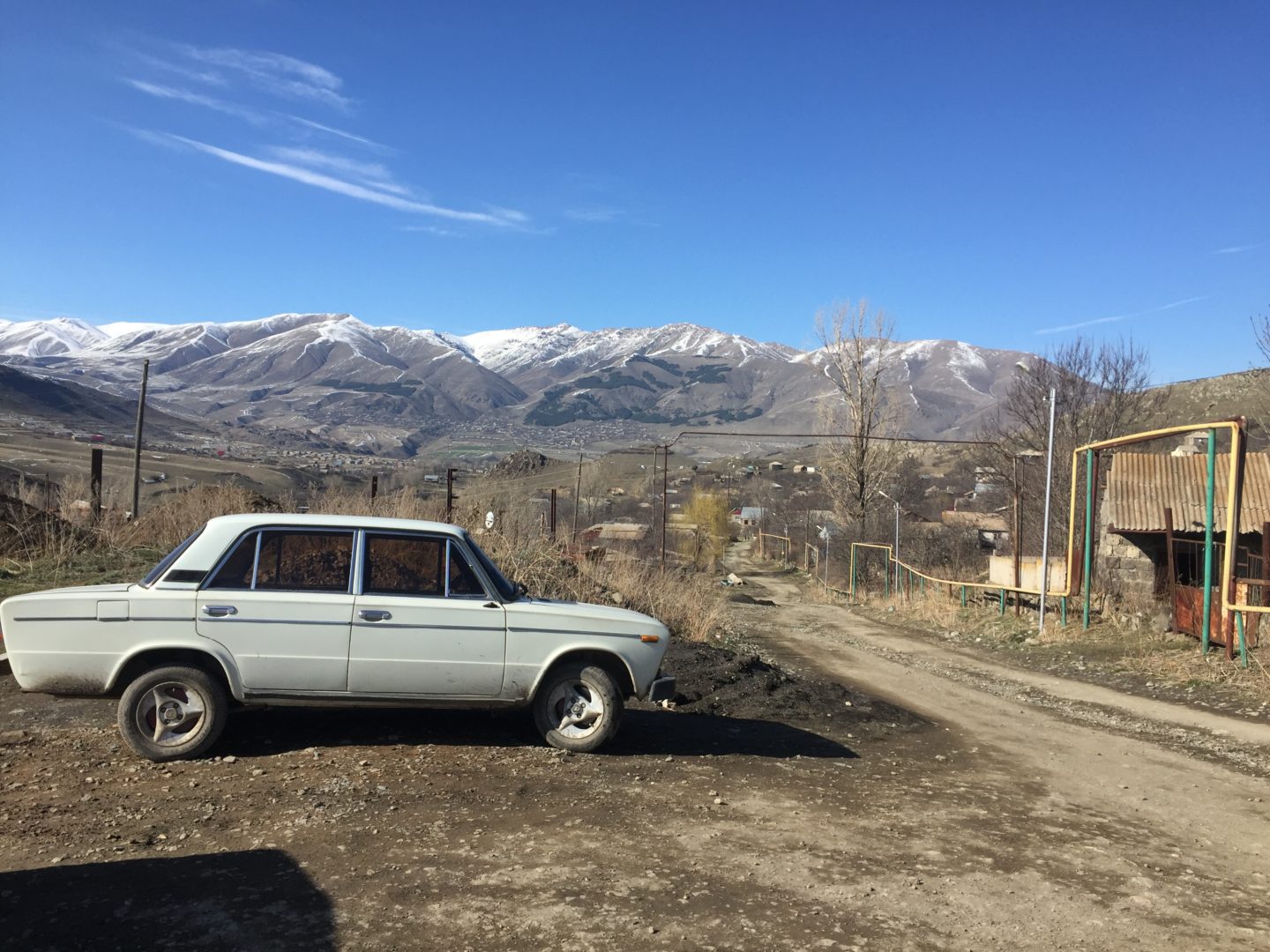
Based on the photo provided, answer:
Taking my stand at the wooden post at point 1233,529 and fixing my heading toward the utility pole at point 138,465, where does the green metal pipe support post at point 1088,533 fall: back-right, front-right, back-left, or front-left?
front-right

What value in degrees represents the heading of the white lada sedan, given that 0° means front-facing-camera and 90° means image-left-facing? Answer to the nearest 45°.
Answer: approximately 270°

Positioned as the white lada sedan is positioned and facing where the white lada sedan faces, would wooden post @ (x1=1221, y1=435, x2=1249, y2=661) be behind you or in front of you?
in front

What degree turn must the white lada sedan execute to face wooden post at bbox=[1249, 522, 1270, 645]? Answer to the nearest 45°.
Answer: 0° — it already faces it

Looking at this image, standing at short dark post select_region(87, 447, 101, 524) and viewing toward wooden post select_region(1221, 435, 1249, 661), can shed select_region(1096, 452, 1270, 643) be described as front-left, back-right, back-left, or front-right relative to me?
front-left

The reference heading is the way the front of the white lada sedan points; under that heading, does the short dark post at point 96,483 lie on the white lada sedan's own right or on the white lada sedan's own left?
on the white lada sedan's own left

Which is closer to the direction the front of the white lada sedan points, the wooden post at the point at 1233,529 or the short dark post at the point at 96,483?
the wooden post

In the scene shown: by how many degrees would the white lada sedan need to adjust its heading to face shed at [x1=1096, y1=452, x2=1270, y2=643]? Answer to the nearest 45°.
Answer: approximately 45° to its left

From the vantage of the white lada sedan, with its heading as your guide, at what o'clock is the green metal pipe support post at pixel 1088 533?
The green metal pipe support post is roughly at 11 o'clock from the white lada sedan.

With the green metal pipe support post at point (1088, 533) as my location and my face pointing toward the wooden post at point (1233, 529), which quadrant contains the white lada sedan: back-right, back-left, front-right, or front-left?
front-right
